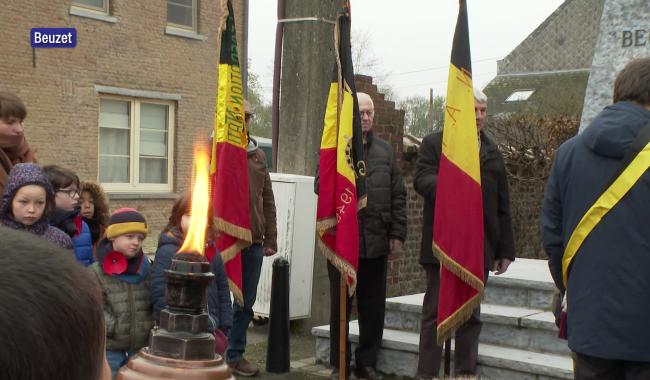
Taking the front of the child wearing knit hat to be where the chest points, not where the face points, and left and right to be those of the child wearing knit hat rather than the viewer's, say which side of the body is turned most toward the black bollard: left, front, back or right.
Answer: left

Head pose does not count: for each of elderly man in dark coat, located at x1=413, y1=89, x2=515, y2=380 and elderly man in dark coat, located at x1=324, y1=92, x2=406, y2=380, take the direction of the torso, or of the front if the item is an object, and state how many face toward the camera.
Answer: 2

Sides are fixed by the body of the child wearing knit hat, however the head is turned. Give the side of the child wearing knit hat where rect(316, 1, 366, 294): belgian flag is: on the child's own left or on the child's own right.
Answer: on the child's own left

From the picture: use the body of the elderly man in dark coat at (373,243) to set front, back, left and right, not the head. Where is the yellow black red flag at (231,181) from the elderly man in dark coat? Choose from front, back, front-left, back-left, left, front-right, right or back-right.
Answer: right

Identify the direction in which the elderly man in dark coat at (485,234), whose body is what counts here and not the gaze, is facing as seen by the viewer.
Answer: toward the camera

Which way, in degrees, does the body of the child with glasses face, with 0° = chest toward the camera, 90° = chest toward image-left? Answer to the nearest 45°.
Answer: approximately 315°

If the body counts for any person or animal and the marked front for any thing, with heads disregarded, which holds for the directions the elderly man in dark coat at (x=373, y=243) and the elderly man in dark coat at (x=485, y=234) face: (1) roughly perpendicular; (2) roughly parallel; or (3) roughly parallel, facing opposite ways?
roughly parallel

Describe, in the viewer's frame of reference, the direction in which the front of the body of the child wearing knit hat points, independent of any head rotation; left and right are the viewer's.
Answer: facing the viewer and to the right of the viewer

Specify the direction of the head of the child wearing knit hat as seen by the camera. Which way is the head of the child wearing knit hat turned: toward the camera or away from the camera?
toward the camera

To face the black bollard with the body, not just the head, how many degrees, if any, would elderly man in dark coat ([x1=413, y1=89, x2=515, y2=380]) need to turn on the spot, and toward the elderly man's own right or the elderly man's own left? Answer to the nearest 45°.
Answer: approximately 90° to the elderly man's own right

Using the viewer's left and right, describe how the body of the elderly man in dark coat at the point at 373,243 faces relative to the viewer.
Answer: facing the viewer

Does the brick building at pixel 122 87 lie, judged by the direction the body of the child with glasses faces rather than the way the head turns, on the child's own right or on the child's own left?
on the child's own left
